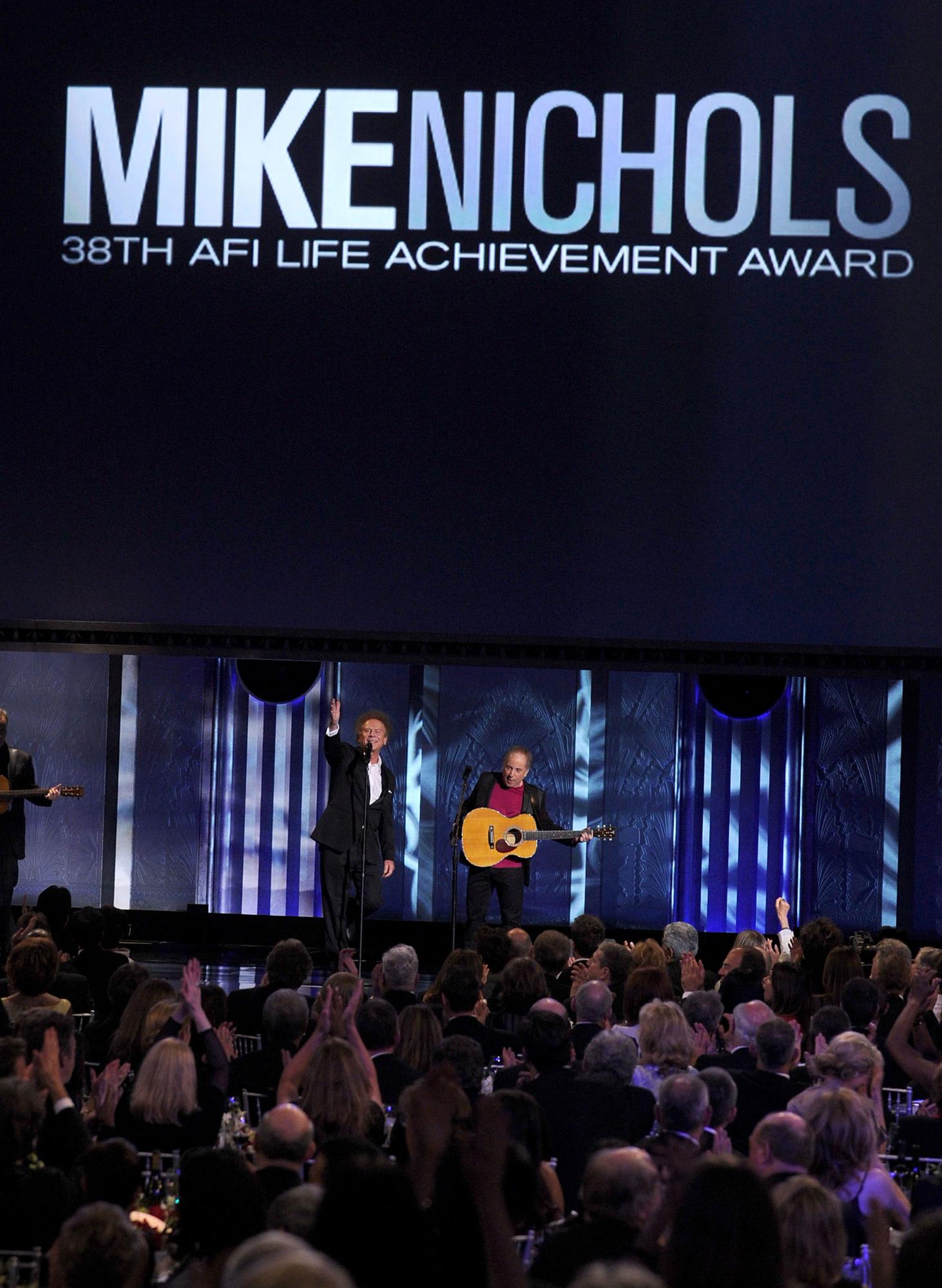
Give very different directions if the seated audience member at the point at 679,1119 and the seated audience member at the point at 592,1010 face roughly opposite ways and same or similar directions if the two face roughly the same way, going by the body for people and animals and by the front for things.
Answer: same or similar directions

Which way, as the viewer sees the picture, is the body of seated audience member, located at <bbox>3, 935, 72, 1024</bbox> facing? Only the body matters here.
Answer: away from the camera

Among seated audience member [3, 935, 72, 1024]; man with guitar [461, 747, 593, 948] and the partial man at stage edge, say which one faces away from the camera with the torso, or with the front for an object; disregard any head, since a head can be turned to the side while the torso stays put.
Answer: the seated audience member

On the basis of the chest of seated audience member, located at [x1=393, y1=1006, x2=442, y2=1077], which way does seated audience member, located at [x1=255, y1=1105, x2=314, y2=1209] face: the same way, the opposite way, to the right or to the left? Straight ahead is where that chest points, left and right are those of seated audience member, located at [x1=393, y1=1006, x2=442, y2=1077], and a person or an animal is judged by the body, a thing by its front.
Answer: the same way

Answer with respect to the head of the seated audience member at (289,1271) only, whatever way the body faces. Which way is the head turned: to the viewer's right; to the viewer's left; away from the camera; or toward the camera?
away from the camera

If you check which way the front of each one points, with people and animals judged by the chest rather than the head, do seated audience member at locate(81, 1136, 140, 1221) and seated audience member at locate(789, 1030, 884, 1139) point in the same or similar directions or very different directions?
same or similar directions

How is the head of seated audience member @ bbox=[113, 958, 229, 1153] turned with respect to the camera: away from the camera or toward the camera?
away from the camera

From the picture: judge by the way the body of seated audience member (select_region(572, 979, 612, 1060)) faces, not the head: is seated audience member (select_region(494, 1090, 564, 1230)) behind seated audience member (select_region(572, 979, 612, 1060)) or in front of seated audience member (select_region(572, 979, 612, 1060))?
behind

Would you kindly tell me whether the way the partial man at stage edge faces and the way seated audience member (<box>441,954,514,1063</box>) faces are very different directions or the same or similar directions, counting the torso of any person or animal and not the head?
very different directions

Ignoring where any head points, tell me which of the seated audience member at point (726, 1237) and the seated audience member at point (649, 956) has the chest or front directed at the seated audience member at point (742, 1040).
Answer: the seated audience member at point (726, 1237)

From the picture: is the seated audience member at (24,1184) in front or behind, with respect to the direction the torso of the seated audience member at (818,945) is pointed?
behind

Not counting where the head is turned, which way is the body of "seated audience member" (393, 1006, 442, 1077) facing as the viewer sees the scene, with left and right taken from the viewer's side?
facing away from the viewer

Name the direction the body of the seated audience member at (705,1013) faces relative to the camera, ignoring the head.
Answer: away from the camera

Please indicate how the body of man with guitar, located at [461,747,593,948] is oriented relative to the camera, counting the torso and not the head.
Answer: toward the camera

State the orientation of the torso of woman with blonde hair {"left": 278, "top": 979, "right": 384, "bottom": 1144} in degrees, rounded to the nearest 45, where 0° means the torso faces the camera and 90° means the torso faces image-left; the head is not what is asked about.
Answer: approximately 180°
